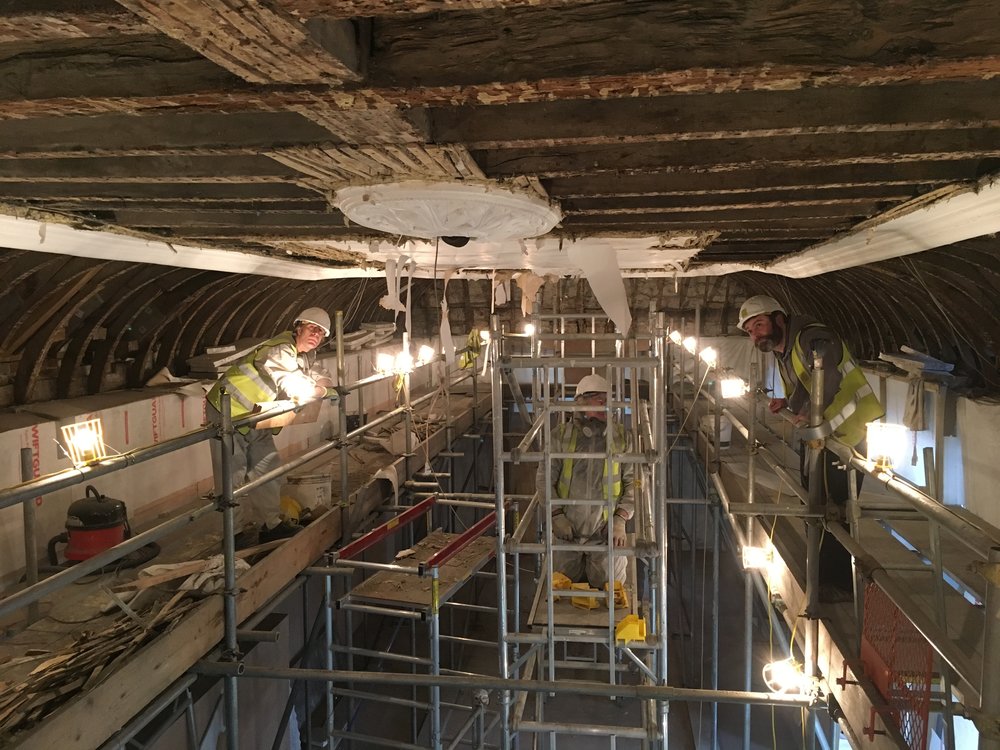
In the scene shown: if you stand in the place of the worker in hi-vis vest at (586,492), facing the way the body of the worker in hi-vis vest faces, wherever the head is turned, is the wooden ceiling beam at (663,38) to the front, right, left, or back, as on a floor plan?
front

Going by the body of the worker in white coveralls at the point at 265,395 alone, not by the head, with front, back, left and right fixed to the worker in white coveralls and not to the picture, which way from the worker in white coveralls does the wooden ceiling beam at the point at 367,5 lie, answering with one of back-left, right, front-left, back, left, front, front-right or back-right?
right

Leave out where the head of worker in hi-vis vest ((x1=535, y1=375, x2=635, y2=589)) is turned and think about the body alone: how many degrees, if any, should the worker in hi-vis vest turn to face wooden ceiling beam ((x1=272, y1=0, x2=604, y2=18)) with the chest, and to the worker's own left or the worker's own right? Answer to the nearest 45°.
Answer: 0° — they already face it

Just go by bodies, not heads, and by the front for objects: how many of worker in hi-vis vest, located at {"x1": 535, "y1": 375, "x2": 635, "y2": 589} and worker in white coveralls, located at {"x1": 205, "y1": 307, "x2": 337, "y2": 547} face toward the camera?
1

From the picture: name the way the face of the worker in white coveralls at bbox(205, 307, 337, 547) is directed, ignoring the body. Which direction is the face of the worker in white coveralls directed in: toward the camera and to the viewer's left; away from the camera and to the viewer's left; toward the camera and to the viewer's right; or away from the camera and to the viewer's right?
toward the camera and to the viewer's right

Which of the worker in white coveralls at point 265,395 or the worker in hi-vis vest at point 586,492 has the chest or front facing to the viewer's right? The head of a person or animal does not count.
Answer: the worker in white coveralls

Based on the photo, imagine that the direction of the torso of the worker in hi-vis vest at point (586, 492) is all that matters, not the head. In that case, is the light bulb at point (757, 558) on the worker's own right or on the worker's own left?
on the worker's own left

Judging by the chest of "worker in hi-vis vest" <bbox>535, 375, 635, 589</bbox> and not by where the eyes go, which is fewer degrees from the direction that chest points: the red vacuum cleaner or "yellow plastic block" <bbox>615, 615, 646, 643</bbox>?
the yellow plastic block

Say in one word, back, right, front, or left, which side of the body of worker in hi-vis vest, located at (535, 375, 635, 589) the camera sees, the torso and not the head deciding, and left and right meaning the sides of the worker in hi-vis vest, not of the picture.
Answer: front

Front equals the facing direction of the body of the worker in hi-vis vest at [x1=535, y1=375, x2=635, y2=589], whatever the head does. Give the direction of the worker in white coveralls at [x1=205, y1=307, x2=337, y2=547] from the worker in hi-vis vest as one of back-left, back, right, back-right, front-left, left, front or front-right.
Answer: right

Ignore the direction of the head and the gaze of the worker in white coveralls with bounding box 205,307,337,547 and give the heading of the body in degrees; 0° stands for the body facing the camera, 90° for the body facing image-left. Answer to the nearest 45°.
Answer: approximately 270°
